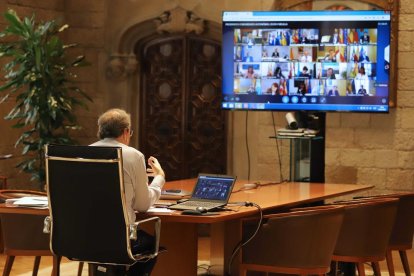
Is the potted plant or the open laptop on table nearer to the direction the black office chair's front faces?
the open laptop on table

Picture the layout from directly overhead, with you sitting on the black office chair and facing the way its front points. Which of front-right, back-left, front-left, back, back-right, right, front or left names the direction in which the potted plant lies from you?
front-left

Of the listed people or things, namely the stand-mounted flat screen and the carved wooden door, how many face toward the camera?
2

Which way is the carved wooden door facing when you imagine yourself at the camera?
facing the viewer

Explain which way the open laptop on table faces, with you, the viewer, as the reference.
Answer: facing the viewer and to the left of the viewer

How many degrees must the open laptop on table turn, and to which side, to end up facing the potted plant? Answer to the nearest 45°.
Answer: approximately 90° to its right

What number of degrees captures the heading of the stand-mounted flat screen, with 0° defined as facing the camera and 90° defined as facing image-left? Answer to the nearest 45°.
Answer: approximately 0°

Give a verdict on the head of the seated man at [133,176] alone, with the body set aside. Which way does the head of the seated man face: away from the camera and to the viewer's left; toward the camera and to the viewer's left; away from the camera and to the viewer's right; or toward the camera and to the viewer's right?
away from the camera and to the viewer's right

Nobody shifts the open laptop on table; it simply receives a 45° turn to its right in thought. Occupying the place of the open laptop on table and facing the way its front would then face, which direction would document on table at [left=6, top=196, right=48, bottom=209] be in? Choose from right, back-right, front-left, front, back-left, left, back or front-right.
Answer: front

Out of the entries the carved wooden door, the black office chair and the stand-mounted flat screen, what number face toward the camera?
2

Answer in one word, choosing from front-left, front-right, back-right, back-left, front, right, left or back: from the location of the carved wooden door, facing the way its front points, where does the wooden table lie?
front

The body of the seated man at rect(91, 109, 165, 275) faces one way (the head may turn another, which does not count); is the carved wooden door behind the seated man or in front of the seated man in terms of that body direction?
in front

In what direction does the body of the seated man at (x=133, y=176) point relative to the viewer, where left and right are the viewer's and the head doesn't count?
facing away from the viewer and to the right of the viewer
